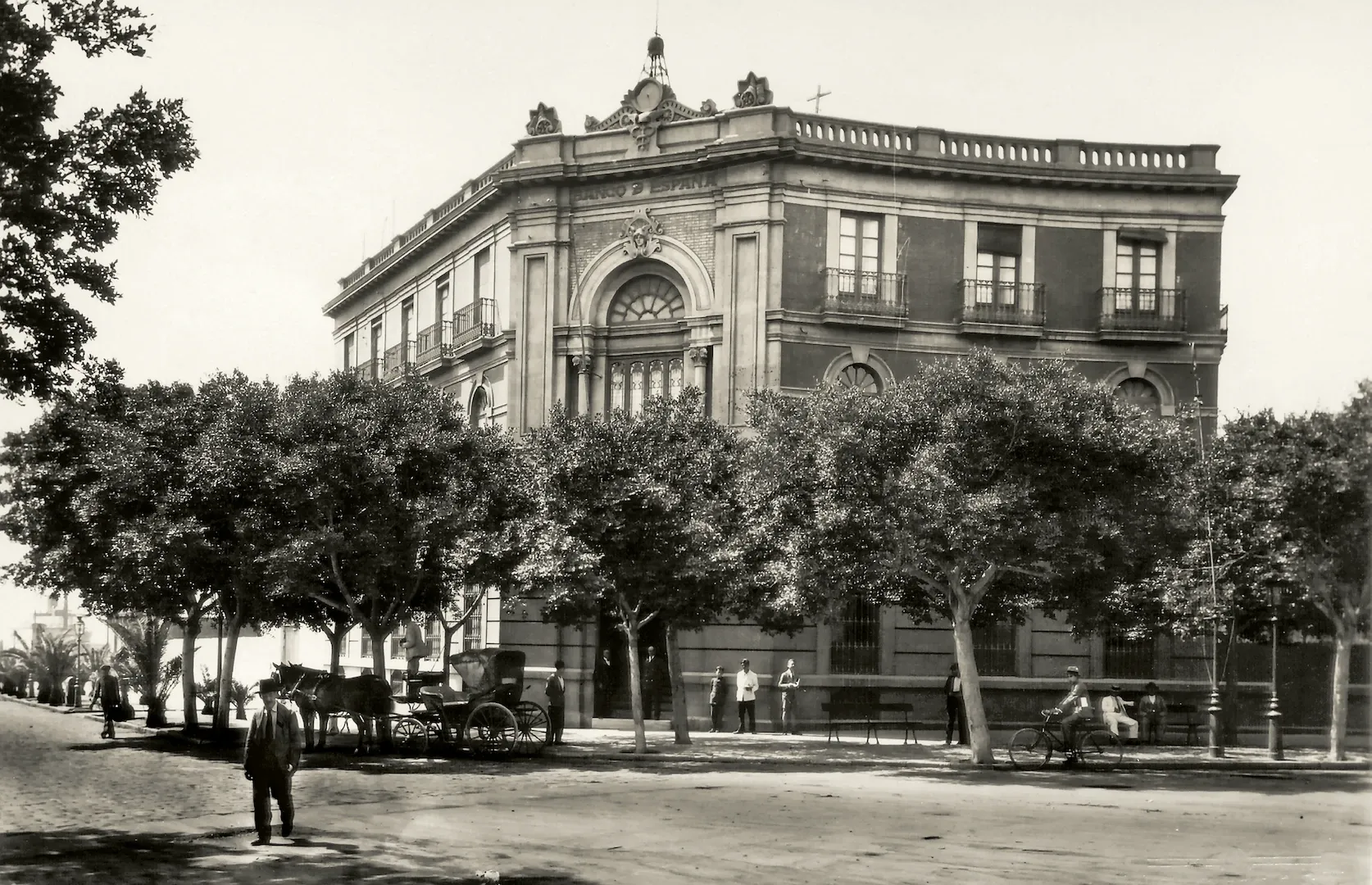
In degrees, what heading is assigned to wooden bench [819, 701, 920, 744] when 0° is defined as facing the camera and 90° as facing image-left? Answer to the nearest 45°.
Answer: approximately 0°

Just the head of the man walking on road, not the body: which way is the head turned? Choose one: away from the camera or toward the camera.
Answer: toward the camera

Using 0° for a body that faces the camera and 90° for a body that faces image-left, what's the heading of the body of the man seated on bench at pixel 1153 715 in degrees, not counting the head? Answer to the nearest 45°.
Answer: approximately 0°

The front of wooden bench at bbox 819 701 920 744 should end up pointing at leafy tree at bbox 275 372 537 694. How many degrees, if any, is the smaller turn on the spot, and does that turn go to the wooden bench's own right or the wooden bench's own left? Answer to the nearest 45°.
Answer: approximately 45° to the wooden bench's own right

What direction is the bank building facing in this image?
toward the camera

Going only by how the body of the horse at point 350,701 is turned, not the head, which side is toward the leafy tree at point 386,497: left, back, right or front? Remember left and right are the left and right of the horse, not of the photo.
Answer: right

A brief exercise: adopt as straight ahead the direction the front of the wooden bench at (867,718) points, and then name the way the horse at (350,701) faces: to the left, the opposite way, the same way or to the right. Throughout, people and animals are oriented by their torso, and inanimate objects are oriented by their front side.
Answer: to the right
